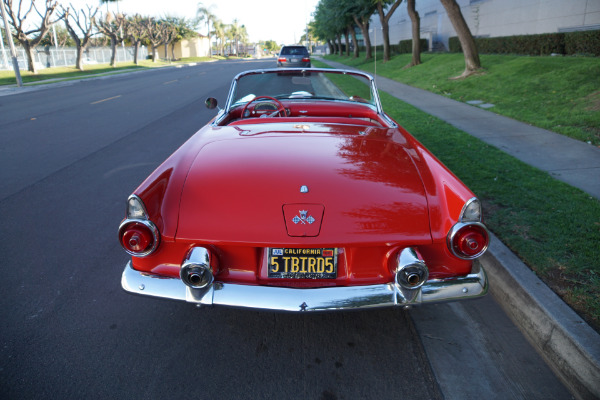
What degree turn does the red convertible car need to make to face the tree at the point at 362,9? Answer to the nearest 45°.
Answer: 0° — it already faces it

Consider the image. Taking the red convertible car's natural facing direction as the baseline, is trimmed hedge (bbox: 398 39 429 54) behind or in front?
in front

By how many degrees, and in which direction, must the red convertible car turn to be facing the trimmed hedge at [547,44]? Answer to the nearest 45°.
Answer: approximately 45° to its right

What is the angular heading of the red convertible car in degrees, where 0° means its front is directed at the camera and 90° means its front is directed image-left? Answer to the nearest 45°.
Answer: approximately 180°

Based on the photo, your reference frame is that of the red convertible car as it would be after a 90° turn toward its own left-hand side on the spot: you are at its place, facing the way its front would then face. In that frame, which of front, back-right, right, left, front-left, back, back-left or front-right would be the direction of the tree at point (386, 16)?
right

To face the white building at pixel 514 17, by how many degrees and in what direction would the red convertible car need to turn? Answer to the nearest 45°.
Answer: approximately 45° to its right
